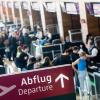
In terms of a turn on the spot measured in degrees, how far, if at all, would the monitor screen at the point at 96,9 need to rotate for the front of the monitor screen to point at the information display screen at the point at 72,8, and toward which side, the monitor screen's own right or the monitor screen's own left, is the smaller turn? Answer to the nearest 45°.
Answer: approximately 135° to the monitor screen's own right

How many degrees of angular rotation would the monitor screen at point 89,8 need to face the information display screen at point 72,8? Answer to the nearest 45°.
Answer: approximately 90° to its right

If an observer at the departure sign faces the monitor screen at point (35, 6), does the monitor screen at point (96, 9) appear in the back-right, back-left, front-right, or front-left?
front-right

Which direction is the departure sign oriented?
toward the camera

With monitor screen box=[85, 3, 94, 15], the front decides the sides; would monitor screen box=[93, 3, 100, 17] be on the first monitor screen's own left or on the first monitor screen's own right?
on the first monitor screen's own left

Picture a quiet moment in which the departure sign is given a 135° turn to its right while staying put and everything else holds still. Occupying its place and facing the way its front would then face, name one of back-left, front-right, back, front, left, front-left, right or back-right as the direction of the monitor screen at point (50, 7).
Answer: front-right

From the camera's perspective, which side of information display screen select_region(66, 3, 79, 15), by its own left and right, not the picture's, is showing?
front

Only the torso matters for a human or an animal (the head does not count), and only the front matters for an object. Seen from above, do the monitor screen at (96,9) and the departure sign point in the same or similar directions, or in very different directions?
same or similar directions

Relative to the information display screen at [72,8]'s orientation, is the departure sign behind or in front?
in front

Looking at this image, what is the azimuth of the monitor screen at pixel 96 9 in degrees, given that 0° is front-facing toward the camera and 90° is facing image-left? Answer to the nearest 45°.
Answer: approximately 0°

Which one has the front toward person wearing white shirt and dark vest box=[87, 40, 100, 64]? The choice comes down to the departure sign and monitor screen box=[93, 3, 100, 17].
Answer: the monitor screen
